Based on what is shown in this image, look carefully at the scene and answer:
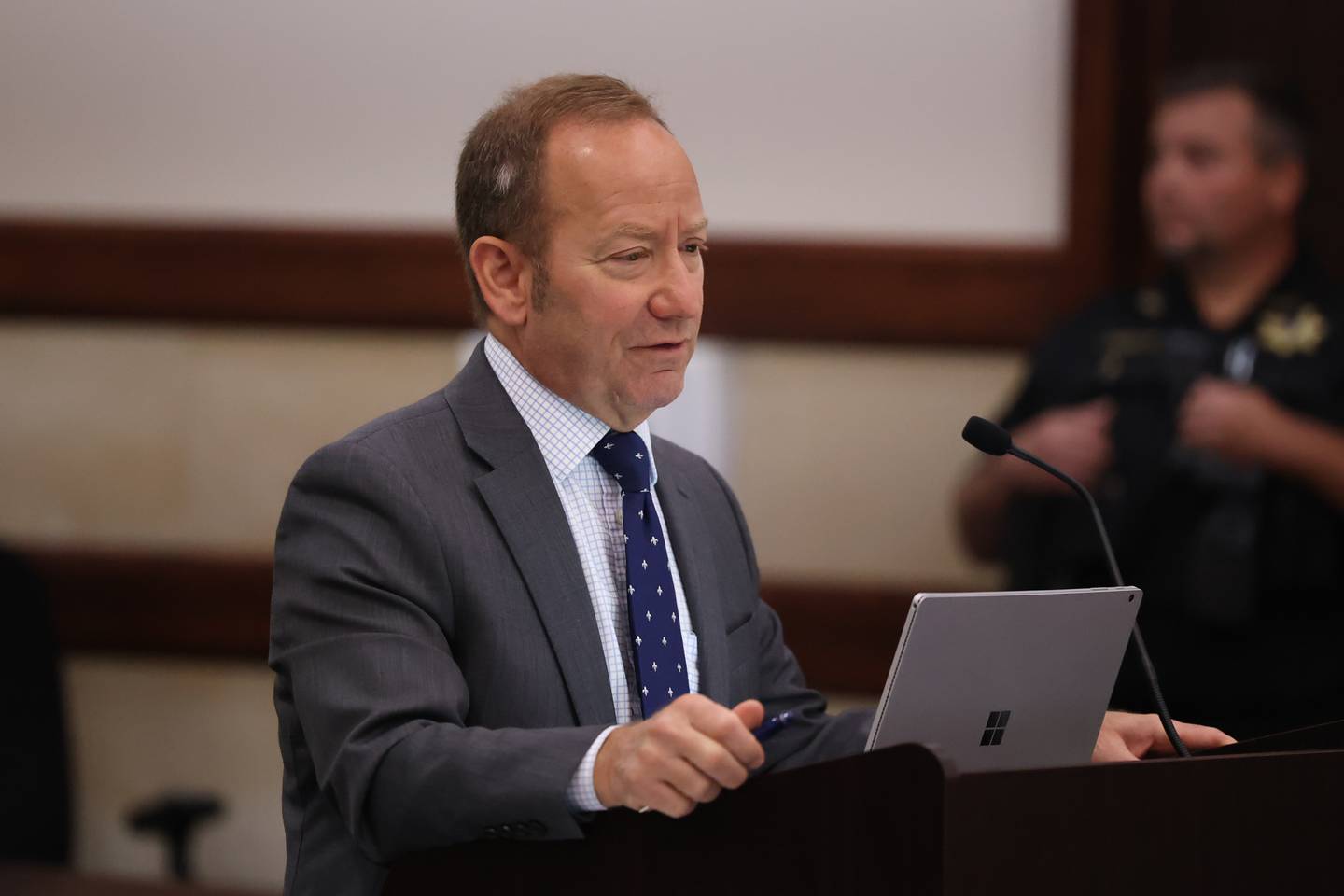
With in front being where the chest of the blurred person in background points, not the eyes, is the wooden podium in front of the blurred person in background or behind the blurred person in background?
in front

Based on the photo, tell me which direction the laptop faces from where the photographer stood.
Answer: facing away from the viewer and to the left of the viewer

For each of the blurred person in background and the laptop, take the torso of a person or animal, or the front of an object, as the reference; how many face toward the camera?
1

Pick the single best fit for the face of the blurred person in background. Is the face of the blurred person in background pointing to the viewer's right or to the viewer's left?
to the viewer's left

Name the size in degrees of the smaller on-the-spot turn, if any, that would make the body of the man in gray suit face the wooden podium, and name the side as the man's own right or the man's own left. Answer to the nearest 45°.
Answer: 0° — they already face it

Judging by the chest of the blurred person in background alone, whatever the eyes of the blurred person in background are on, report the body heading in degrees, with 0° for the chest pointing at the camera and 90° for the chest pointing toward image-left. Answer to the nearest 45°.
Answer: approximately 0°

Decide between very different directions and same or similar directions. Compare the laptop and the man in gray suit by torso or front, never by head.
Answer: very different directions

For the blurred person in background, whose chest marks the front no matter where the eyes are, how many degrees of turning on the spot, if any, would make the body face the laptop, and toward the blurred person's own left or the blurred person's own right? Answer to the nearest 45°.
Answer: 0° — they already face it
